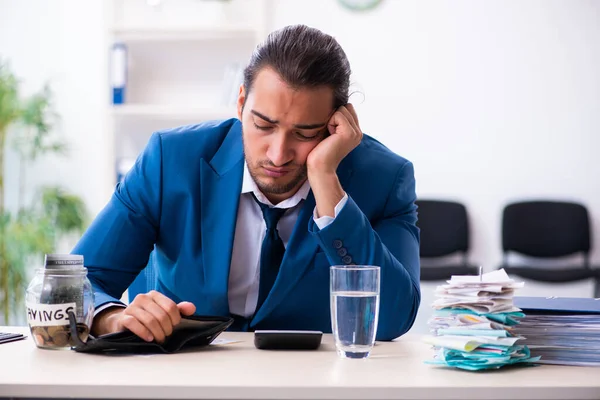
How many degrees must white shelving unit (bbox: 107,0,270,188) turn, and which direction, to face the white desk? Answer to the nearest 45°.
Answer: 0° — it already faces it

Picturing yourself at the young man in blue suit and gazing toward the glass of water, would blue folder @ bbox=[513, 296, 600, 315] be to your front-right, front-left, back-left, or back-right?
front-left

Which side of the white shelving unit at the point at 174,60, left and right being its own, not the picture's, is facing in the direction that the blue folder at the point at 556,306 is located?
front

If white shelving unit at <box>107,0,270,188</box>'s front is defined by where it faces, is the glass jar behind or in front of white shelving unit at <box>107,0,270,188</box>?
in front

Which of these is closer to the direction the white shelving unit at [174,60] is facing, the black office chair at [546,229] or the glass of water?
the glass of water

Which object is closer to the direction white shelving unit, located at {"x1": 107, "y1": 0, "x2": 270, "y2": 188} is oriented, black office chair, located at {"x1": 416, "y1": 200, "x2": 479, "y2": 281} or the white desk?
the white desk

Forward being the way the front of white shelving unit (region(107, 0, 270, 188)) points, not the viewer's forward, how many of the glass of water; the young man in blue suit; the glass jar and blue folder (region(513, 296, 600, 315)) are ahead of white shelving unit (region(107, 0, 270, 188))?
4

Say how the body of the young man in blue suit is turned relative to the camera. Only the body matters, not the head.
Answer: toward the camera

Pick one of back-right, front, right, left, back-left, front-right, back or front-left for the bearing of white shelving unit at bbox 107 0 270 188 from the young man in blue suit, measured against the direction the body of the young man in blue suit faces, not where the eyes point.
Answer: back

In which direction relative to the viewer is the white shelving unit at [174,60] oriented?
toward the camera

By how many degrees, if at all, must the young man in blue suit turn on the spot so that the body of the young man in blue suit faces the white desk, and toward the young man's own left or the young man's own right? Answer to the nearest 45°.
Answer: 0° — they already face it

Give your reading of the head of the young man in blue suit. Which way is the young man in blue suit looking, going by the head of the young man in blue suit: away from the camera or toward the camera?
toward the camera

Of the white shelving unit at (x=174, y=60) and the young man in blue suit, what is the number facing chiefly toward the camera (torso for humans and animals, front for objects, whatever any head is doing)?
2

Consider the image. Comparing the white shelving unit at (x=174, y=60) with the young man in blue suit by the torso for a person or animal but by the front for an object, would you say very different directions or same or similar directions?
same or similar directions

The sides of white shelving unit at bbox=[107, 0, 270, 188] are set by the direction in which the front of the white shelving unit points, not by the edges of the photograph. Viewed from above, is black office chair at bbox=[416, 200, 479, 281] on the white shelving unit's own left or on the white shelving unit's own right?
on the white shelving unit's own left

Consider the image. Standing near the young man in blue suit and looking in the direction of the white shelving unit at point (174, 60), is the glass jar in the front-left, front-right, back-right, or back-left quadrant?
back-left

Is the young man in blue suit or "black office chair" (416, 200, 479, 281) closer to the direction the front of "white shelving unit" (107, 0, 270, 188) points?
the young man in blue suit
